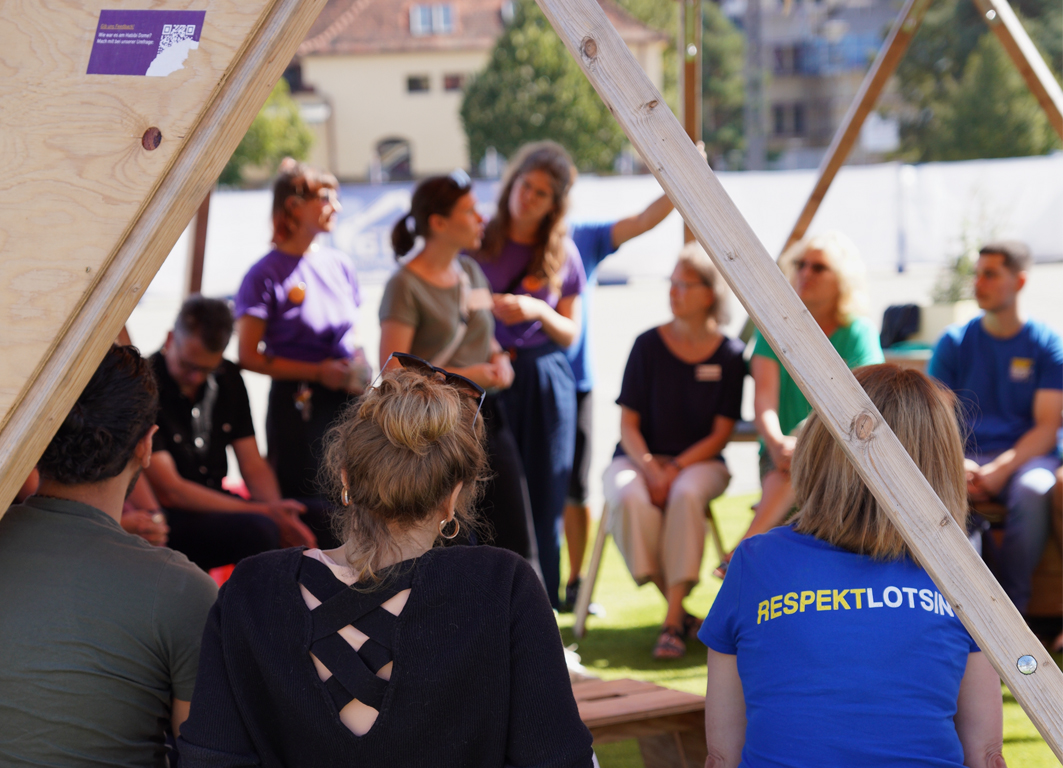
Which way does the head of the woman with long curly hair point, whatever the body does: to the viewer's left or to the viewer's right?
to the viewer's left

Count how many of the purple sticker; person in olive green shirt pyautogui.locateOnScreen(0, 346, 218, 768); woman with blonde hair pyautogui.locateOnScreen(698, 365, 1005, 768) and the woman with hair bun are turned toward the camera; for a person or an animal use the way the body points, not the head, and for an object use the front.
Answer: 1

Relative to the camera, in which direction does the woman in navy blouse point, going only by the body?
toward the camera

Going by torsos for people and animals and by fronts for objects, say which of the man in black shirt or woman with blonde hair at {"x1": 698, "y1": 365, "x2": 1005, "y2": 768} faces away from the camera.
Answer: the woman with blonde hair

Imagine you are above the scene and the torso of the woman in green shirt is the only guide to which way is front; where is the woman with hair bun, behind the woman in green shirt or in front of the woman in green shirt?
in front

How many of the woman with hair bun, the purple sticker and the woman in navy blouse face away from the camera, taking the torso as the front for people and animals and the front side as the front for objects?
1

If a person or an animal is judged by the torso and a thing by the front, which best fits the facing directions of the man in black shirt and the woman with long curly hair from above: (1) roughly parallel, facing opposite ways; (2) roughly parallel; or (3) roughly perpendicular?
roughly perpendicular

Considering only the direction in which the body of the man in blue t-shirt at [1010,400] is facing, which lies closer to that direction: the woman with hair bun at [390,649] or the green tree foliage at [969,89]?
the woman with hair bun

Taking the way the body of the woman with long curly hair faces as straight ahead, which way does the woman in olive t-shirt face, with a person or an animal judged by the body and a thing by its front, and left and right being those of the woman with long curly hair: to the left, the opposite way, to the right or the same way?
to the left

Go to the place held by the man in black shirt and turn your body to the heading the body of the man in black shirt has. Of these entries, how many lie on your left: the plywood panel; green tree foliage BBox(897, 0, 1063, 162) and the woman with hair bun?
1

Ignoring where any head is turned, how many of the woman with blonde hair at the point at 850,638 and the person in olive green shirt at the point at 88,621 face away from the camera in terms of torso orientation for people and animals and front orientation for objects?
2

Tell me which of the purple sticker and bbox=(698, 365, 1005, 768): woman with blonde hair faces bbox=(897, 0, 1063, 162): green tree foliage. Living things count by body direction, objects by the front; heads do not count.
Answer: the woman with blonde hair

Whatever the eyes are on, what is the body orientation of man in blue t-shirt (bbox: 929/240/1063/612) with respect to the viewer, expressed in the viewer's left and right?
facing the viewer and to the left of the viewer

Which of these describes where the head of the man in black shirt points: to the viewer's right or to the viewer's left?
to the viewer's right

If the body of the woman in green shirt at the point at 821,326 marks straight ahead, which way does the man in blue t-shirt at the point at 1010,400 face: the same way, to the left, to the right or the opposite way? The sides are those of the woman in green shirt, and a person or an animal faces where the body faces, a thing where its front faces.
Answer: the same way

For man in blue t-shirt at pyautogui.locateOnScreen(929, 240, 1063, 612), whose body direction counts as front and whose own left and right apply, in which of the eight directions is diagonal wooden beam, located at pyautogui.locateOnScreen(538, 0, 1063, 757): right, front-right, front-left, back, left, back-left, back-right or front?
front-left

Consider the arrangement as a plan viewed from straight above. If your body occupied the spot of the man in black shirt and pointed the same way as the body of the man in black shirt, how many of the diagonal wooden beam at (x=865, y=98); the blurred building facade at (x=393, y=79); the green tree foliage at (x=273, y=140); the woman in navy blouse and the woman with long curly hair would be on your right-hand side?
0

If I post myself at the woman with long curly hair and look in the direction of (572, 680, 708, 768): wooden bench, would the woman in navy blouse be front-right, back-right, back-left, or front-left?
front-left

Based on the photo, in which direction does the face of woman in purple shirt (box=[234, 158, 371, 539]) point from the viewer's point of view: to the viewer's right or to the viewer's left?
to the viewer's right

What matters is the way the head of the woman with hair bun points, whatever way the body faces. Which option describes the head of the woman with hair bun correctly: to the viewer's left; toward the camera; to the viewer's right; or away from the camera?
away from the camera
